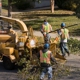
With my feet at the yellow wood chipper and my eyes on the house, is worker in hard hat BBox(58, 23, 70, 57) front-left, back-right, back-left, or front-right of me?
front-right

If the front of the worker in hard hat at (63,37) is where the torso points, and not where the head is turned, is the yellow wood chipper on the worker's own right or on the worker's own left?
on the worker's own left

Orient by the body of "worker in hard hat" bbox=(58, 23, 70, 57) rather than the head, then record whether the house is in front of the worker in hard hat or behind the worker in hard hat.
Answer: in front

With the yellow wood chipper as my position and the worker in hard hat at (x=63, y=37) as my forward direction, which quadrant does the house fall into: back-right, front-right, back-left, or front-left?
front-left

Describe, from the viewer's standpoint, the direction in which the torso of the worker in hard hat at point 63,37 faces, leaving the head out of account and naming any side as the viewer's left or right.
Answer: facing away from the viewer and to the left of the viewer
